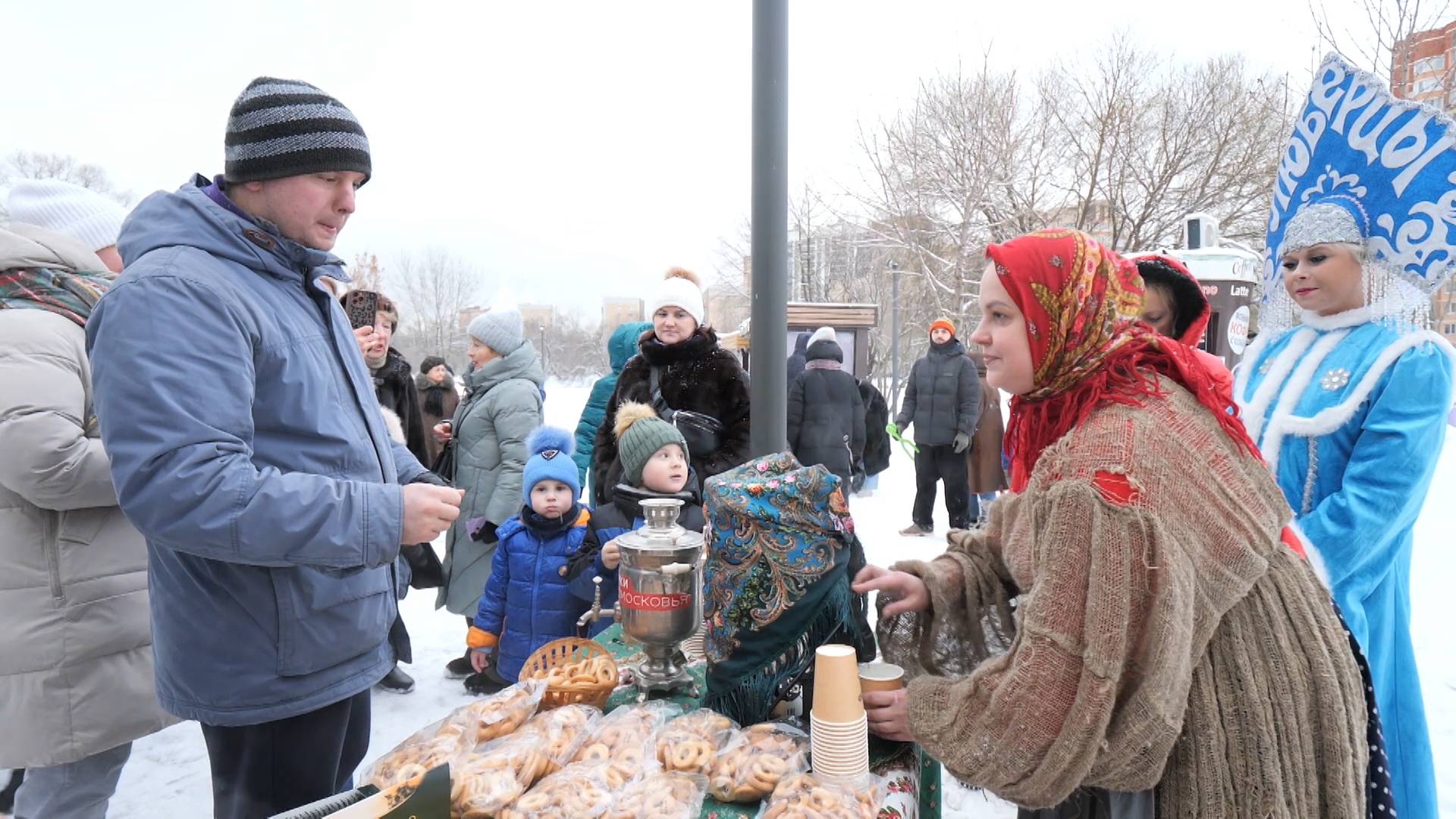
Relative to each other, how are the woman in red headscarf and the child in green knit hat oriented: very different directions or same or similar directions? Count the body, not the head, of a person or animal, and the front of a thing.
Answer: very different directions

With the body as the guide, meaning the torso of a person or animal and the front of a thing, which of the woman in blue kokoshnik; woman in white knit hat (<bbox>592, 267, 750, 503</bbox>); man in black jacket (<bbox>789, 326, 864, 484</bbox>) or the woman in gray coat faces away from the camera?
the man in black jacket

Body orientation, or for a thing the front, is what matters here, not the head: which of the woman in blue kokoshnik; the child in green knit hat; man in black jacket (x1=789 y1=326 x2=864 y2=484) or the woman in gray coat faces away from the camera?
the man in black jacket

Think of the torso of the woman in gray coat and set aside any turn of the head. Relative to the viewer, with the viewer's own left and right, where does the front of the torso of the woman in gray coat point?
facing to the left of the viewer

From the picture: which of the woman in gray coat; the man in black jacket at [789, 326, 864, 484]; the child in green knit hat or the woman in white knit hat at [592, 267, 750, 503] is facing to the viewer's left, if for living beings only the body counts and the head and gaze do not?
the woman in gray coat

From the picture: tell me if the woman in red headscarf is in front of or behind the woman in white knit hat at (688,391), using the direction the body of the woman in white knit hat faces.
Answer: in front

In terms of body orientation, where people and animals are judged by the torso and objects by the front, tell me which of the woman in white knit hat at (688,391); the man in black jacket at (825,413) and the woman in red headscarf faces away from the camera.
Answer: the man in black jacket

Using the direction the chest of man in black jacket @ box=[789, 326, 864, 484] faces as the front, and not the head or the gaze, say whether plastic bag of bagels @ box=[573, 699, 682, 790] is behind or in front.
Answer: behind

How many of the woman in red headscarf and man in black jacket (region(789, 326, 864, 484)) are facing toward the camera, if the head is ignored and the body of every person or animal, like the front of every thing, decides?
0

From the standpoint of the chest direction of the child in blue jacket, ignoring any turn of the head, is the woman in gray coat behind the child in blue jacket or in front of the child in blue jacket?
behind

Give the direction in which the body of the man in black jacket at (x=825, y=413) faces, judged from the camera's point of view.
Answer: away from the camera
